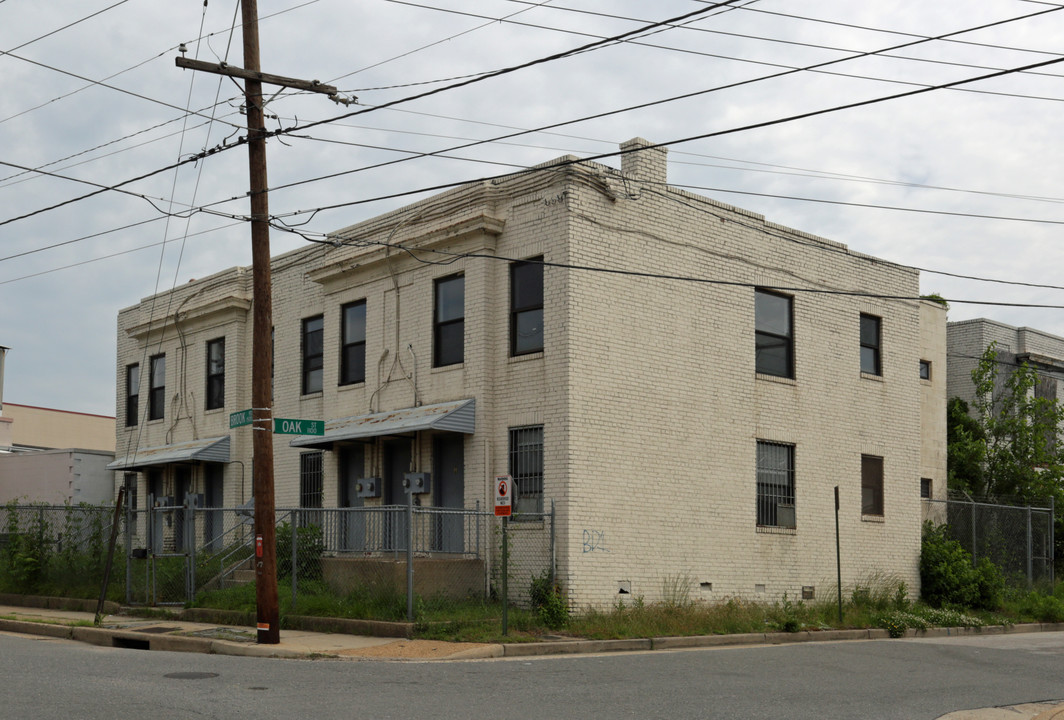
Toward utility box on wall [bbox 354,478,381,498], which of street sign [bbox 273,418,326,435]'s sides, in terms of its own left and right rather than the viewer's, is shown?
back

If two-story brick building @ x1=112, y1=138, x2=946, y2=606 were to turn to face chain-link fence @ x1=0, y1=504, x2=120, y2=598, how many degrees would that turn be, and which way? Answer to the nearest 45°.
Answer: approximately 45° to its right

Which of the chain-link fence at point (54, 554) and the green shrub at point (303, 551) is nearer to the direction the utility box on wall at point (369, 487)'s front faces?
the green shrub

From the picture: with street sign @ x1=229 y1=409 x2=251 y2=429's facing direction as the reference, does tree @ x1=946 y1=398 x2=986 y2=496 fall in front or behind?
behind
